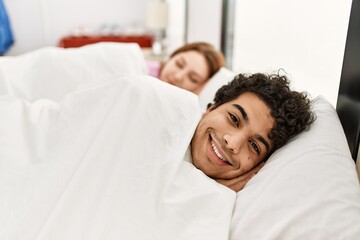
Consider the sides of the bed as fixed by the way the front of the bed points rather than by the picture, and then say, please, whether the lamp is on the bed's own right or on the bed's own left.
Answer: on the bed's own right

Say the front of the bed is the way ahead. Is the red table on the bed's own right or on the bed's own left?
on the bed's own right

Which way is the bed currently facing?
to the viewer's left
